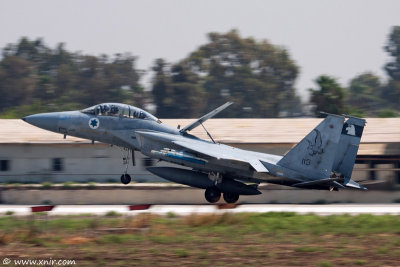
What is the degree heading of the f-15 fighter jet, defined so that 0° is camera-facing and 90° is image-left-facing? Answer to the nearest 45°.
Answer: approximately 90°

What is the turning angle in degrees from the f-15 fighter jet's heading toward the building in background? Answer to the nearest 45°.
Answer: approximately 45° to its right
